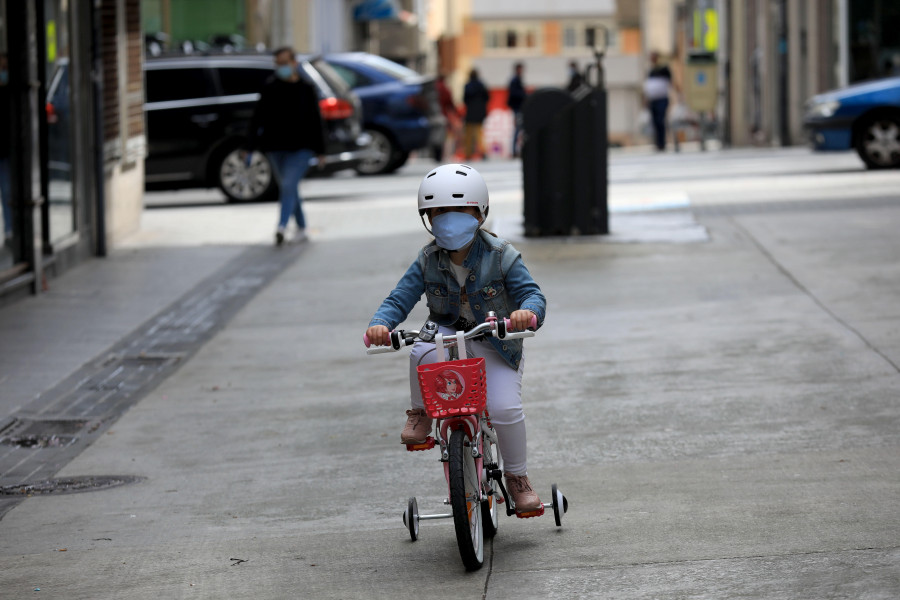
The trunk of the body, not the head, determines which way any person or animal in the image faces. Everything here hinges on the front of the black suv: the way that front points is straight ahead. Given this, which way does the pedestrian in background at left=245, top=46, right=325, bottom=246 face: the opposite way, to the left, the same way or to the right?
to the left

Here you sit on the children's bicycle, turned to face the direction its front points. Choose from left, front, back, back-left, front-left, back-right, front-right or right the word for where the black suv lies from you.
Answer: back

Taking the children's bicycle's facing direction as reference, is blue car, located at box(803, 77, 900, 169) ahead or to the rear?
to the rear

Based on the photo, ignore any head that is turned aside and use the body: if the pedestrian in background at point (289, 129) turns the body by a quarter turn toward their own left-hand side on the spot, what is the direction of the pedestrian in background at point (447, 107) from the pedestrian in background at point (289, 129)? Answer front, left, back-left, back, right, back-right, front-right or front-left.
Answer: left

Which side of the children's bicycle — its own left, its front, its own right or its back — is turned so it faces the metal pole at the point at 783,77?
back

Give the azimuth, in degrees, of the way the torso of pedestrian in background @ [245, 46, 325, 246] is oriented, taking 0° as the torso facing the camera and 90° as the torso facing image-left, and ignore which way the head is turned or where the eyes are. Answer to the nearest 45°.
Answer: approximately 0°

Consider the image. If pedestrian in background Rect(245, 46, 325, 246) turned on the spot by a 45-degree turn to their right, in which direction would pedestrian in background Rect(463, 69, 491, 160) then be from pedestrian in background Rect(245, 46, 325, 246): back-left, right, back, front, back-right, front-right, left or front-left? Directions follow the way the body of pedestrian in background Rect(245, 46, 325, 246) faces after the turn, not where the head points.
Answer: back-right

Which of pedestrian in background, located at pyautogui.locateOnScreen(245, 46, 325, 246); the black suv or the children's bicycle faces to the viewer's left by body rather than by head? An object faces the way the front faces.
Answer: the black suv

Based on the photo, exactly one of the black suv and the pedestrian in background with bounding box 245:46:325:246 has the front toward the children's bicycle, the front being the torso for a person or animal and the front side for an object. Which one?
the pedestrian in background

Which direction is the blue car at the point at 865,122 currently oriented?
to the viewer's left

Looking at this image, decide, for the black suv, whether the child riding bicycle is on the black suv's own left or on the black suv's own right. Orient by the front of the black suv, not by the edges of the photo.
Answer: on the black suv's own left

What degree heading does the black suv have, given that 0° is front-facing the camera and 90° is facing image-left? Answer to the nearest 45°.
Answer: approximately 90°

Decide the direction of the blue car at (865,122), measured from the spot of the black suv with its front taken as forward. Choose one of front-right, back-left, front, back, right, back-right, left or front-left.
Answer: back
